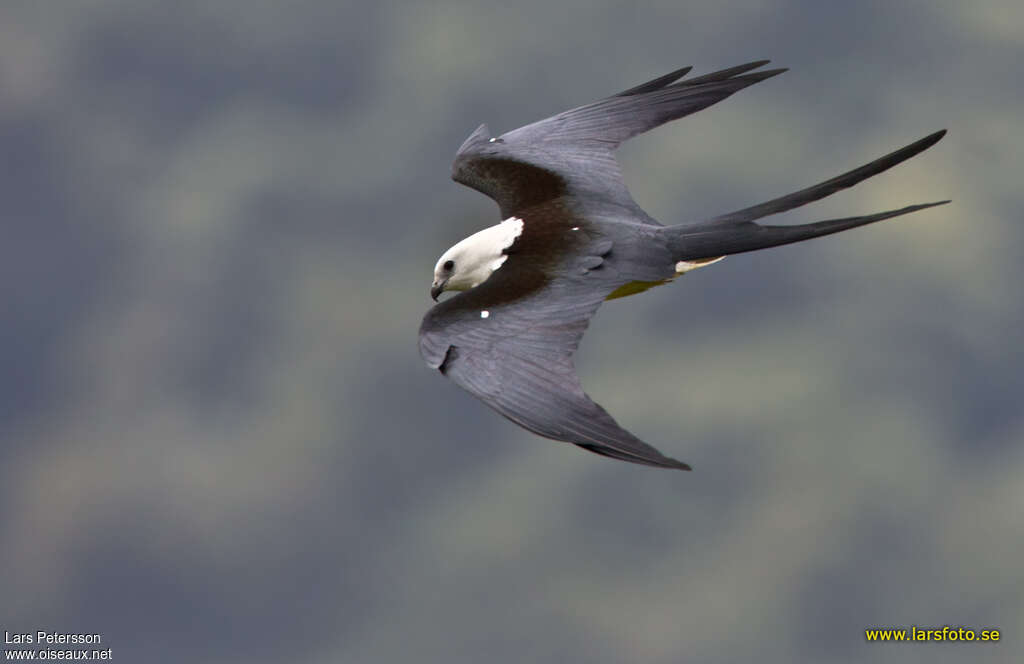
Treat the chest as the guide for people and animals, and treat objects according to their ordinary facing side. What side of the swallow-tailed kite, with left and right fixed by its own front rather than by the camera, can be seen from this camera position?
left
